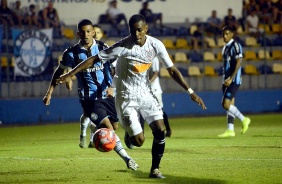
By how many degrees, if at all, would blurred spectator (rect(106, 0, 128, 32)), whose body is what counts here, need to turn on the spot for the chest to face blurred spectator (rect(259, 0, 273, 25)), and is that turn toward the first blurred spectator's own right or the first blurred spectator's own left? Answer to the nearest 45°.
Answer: approximately 45° to the first blurred spectator's own left

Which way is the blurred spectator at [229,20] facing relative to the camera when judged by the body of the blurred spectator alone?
toward the camera

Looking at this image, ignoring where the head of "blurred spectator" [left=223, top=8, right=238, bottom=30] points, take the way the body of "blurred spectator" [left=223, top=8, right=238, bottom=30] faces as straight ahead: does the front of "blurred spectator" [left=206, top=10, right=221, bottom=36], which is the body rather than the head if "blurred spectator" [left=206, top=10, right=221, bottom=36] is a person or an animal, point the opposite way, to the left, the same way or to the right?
the same way

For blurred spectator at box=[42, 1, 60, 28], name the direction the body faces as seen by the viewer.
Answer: toward the camera

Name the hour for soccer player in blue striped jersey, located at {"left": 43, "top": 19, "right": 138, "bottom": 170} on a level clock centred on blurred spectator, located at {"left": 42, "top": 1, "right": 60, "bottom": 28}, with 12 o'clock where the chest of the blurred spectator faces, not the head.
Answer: The soccer player in blue striped jersey is roughly at 12 o'clock from the blurred spectator.

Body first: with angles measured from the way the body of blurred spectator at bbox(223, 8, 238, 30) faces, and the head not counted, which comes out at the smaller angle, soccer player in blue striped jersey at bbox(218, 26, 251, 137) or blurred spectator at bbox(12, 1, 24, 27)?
the soccer player in blue striped jersey

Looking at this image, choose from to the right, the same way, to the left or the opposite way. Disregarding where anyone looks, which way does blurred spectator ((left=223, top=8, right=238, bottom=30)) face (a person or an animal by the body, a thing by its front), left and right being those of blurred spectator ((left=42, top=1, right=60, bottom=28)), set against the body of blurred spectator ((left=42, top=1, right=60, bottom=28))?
the same way

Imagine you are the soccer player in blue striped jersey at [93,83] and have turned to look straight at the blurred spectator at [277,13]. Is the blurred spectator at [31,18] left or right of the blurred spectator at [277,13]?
left

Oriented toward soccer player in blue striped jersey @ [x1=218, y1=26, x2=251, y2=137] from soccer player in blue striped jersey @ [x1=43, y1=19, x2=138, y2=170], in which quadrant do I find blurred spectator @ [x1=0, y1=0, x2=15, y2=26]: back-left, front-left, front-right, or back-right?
front-left

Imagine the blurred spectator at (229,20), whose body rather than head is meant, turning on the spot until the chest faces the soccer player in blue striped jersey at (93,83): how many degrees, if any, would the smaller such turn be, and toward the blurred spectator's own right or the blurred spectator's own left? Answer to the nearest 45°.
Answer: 0° — they already face them

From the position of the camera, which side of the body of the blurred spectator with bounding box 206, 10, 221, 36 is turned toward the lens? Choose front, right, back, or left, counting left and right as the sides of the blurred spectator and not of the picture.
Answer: front

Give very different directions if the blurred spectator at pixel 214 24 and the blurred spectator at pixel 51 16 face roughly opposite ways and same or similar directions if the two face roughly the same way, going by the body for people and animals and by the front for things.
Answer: same or similar directions
